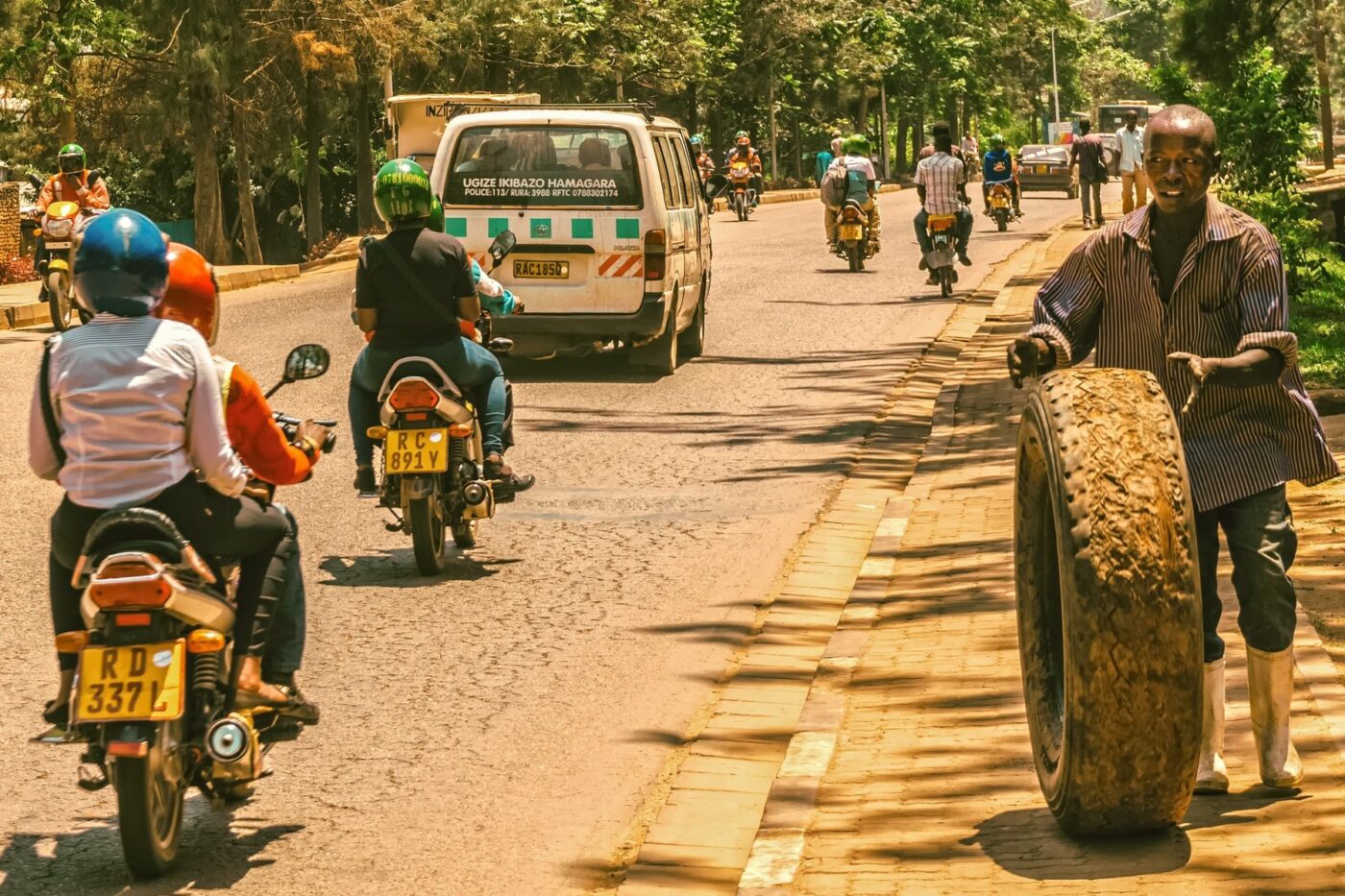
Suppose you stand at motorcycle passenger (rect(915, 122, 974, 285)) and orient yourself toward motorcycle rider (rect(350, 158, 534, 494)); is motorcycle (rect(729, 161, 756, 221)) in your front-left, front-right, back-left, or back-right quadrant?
back-right

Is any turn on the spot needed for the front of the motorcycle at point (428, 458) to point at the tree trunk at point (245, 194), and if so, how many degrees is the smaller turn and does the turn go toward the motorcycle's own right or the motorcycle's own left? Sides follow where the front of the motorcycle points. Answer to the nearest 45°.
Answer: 0° — it already faces it

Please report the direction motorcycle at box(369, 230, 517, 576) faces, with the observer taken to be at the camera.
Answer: facing away from the viewer

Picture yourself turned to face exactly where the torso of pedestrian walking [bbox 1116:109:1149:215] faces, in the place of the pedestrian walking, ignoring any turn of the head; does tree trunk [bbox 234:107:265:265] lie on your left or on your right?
on your right

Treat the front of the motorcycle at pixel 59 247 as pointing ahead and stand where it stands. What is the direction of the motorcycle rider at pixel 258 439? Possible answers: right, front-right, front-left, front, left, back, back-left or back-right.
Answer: front

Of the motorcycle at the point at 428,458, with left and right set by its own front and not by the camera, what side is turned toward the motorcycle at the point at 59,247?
front

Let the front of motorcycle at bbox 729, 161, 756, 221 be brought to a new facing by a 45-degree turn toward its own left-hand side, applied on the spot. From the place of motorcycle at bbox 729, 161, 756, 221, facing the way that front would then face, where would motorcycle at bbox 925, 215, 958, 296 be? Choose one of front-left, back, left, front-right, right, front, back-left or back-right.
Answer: front-right

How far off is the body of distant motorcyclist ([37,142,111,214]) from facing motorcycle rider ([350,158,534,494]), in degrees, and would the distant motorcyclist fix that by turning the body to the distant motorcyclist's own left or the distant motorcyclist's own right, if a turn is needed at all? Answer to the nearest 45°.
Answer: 0° — they already face them

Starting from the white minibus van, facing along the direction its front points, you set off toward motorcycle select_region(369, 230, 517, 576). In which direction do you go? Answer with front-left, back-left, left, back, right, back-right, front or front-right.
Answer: back

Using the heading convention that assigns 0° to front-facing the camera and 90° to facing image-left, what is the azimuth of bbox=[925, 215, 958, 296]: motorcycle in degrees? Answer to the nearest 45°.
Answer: approximately 180°

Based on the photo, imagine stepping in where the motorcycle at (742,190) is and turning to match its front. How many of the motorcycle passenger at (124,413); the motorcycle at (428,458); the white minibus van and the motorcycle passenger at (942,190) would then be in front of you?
4

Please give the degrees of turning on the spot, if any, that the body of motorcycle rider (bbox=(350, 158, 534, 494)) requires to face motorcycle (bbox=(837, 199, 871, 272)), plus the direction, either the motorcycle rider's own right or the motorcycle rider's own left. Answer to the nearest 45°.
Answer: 0° — they already face it

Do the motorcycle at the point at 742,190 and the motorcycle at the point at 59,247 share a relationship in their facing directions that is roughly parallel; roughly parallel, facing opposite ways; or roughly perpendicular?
roughly parallel

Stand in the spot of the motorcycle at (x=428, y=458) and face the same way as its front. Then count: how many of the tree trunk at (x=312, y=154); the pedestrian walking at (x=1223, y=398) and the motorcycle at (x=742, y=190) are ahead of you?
2

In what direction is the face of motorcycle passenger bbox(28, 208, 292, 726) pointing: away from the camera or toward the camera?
away from the camera

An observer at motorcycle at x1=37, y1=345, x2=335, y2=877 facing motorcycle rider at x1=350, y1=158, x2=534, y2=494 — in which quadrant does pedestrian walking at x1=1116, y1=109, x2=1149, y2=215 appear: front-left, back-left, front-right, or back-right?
front-right
